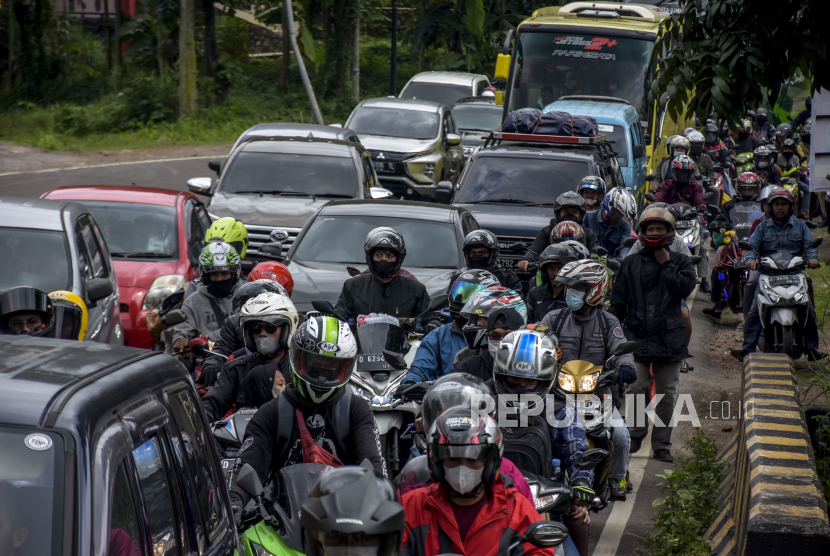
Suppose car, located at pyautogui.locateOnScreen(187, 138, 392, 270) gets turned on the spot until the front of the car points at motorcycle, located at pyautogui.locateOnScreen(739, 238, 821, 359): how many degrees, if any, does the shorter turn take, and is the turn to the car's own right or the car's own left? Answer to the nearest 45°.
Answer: approximately 45° to the car's own left

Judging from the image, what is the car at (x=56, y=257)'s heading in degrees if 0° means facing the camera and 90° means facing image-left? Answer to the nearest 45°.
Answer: approximately 45°

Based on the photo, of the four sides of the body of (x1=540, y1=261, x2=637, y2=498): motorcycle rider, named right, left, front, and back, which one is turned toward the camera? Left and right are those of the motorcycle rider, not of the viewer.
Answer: front

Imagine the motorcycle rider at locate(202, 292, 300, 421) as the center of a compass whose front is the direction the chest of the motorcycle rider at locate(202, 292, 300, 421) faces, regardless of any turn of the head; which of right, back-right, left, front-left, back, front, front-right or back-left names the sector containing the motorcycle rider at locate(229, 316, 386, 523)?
front

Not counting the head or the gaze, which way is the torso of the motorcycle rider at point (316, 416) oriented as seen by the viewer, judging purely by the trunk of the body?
toward the camera

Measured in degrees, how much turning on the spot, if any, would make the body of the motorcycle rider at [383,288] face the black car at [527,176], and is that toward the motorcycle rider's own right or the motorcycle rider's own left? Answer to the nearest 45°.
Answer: approximately 180°

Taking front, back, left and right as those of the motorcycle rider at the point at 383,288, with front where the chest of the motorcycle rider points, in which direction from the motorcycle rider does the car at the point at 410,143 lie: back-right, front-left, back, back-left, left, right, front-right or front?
back

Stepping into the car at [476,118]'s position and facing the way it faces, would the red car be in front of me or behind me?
in front

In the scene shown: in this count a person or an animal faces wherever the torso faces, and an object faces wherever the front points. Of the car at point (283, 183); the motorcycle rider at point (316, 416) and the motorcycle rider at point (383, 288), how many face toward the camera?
3

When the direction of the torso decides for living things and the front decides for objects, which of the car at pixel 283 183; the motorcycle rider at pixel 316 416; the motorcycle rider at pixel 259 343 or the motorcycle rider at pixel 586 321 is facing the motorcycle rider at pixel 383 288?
the car

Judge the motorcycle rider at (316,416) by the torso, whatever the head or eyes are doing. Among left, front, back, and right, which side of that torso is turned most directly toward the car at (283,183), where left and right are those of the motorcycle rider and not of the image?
back

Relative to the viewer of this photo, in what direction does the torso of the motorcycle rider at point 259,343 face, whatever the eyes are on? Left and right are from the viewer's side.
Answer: facing the viewer

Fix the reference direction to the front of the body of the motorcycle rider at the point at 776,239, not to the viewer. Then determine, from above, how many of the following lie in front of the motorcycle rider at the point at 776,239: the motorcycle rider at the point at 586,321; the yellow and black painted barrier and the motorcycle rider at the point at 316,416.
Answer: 3

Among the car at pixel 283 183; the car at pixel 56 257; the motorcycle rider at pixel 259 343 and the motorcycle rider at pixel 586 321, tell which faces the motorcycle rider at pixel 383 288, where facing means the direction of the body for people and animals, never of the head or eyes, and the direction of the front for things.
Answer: the car at pixel 283 183
